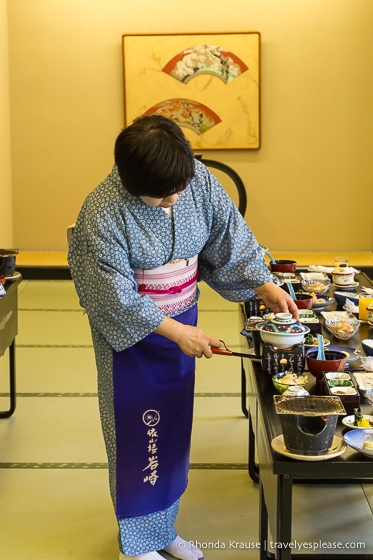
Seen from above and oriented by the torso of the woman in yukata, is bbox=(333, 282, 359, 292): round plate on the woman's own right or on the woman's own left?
on the woman's own left

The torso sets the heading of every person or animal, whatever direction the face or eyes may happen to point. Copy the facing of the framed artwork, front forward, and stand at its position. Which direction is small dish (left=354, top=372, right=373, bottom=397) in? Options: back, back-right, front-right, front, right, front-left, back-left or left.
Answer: front

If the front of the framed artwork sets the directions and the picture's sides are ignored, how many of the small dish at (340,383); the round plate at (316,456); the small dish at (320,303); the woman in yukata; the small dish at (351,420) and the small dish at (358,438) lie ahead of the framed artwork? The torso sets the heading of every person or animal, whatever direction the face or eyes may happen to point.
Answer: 6

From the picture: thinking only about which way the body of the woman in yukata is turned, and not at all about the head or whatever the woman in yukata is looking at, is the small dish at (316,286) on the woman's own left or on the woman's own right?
on the woman's own left

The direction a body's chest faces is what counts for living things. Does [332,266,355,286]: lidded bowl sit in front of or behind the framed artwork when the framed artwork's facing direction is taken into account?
in front

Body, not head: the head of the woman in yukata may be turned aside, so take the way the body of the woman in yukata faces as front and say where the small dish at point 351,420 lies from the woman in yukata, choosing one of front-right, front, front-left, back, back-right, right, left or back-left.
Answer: front

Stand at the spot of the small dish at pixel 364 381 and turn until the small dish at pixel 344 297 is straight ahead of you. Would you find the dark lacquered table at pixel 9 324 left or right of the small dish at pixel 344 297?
left

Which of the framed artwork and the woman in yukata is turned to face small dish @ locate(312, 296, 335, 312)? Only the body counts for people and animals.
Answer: the framed artwork

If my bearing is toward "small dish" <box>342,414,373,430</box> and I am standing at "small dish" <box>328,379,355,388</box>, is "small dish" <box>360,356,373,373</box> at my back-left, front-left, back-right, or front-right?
back-left

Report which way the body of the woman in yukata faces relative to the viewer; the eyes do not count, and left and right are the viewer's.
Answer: facing the viewer and to the right of the viewer

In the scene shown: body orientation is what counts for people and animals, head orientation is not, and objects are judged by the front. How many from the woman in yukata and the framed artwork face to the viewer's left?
0

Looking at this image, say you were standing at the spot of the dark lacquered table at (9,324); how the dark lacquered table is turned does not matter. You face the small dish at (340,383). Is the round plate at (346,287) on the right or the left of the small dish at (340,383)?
left
